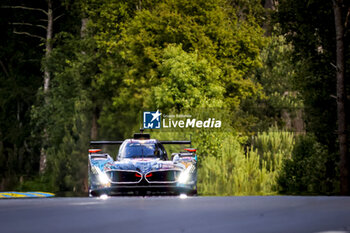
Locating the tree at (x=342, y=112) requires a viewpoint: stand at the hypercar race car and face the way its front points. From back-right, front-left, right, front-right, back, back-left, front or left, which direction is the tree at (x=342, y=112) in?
back-left

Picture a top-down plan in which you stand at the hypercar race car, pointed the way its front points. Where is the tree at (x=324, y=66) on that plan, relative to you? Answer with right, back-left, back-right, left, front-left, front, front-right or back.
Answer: back-left

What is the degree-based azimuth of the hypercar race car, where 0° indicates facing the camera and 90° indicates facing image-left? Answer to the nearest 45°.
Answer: approximately 0°
